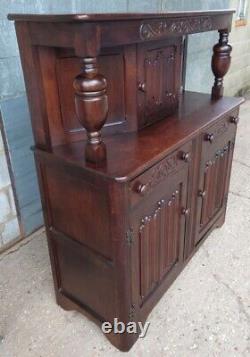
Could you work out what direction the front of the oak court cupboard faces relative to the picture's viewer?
facing the viewer and to the right of the viewer
